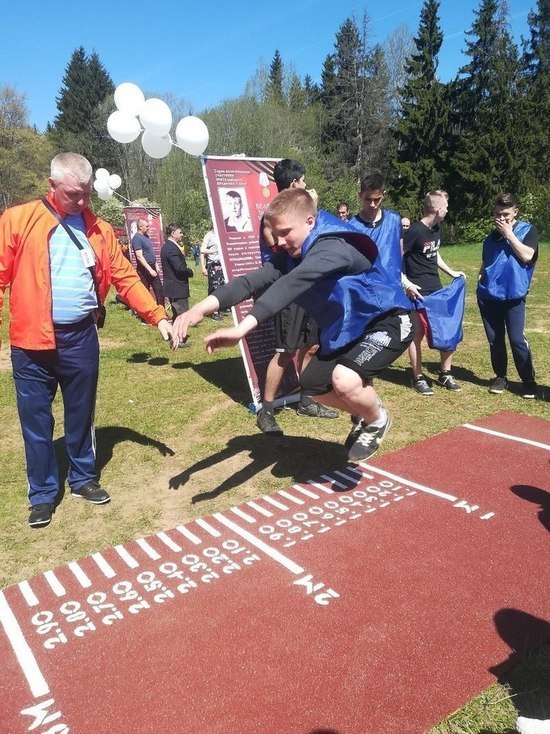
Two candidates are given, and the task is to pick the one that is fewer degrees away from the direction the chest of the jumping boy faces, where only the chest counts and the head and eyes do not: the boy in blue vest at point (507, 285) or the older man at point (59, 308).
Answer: the older man

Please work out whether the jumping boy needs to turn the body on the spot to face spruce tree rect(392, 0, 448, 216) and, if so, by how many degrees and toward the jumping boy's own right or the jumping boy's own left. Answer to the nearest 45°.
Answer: approximately 135° to the jumping boy's own right

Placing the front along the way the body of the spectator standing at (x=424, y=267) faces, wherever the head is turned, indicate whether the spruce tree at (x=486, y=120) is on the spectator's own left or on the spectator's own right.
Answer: on the spectator's own left

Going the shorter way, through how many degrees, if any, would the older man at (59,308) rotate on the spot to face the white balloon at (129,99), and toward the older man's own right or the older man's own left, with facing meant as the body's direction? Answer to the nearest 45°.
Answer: approximately 135° to the older man's own left

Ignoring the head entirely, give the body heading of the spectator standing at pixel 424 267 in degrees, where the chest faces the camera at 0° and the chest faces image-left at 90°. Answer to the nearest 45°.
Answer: approximately 315°

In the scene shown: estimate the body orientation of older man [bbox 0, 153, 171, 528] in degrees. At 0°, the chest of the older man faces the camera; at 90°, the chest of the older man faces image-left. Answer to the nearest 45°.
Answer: approximately 315°

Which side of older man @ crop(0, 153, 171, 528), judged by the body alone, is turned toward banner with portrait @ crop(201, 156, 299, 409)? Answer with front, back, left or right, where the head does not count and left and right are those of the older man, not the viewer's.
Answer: left

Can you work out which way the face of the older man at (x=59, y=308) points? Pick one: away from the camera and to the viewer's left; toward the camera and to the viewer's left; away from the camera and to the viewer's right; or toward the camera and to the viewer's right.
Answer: toward the camera and to the viewer's right
